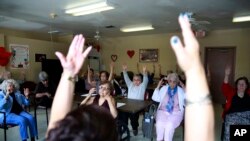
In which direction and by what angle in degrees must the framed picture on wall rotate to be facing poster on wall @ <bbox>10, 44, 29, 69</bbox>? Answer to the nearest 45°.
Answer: approximately 45° to its right

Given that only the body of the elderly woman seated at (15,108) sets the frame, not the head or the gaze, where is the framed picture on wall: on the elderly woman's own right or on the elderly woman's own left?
on the elderly woman's own left

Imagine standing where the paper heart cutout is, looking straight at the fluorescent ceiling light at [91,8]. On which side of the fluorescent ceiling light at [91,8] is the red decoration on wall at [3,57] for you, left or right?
right

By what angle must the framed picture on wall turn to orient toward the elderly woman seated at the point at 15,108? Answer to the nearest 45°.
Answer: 0° — it already faces them

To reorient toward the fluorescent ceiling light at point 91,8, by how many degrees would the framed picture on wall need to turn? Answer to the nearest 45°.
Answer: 0° — it already faces it

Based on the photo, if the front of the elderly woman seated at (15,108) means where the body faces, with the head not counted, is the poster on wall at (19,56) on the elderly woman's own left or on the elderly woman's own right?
on the elderly woman's own left
